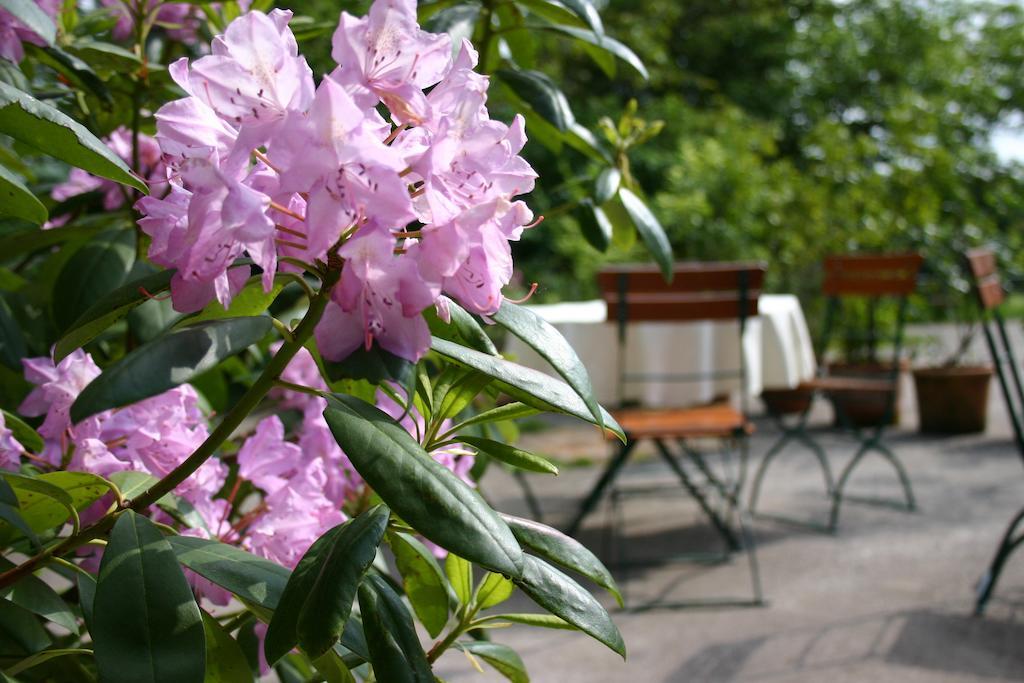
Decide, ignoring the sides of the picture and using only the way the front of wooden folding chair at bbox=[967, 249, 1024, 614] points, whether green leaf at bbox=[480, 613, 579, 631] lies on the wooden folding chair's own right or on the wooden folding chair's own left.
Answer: on the wooden folding chair's own right

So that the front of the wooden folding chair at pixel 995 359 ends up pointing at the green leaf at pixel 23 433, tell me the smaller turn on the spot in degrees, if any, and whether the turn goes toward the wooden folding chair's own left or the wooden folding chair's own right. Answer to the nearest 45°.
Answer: approximately 90° to the wooden folding chair's own right

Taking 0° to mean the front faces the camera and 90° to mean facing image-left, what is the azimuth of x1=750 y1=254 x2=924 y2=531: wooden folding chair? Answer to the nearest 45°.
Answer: approximately 45°

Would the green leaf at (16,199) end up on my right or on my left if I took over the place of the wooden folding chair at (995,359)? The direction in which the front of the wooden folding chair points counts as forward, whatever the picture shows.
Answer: on my right
